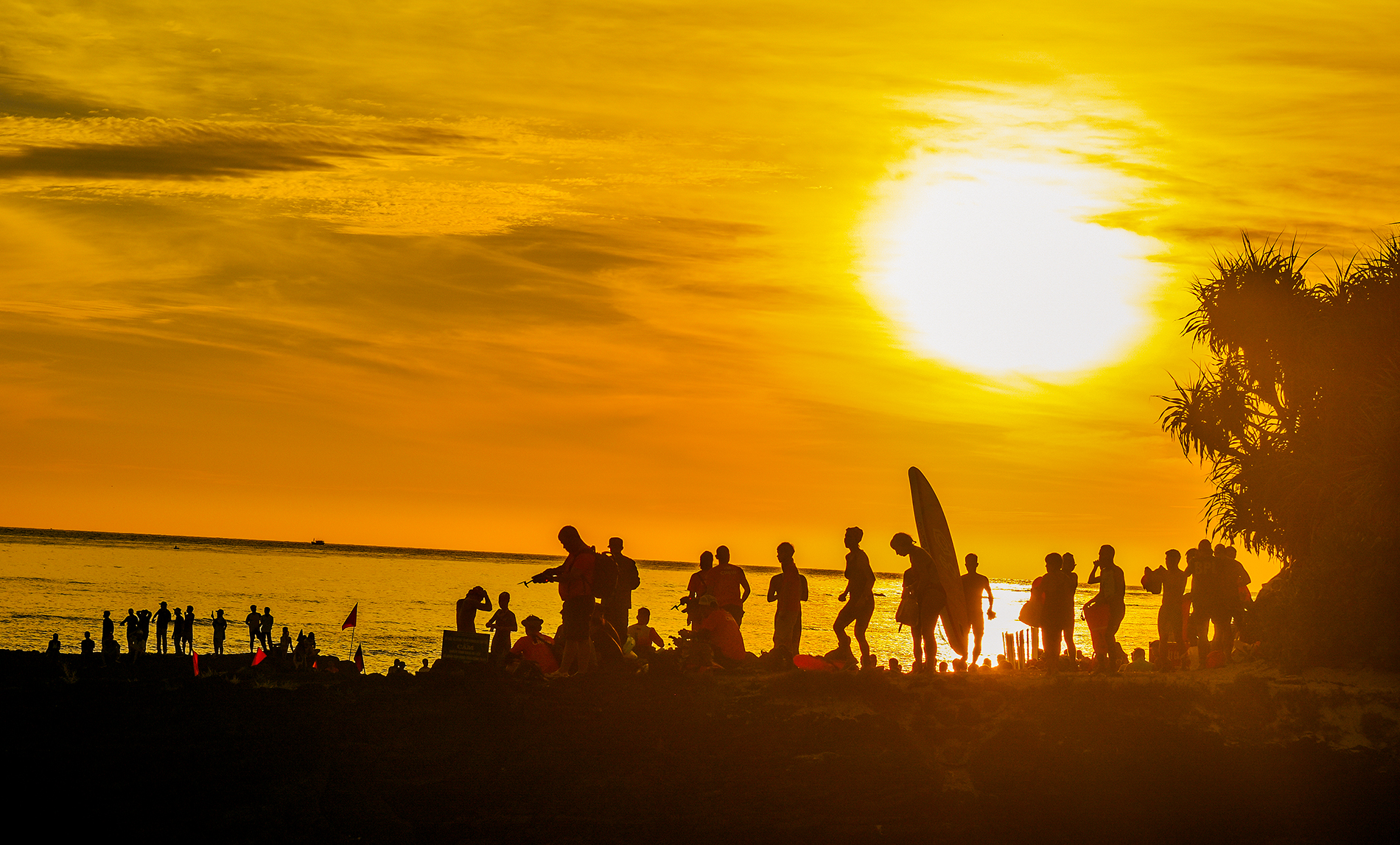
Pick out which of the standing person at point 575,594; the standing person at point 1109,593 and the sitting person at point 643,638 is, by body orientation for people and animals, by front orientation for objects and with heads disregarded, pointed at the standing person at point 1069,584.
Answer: the standing person at point 1109,593

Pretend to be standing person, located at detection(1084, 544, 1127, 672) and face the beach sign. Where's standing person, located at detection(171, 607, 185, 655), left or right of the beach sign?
right

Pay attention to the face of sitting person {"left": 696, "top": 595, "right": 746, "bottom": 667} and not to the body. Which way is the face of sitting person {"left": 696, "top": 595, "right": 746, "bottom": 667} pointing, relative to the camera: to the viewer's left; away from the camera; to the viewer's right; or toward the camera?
to the viewer's left

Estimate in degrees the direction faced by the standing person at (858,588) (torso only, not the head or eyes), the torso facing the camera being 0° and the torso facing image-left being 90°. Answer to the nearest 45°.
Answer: approximately 90°

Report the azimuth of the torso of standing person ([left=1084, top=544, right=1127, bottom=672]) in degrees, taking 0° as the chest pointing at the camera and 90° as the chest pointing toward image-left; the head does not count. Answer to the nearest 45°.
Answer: approximately 45°

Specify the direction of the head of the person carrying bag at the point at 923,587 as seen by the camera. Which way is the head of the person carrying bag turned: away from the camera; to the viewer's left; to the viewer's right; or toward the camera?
to the viewer's left

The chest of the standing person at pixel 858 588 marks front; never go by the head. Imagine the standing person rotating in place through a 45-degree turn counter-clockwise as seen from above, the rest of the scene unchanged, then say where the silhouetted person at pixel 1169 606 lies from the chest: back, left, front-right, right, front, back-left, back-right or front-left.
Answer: back

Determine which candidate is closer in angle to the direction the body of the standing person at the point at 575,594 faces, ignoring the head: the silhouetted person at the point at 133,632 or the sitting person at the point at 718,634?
the silhouetted person
